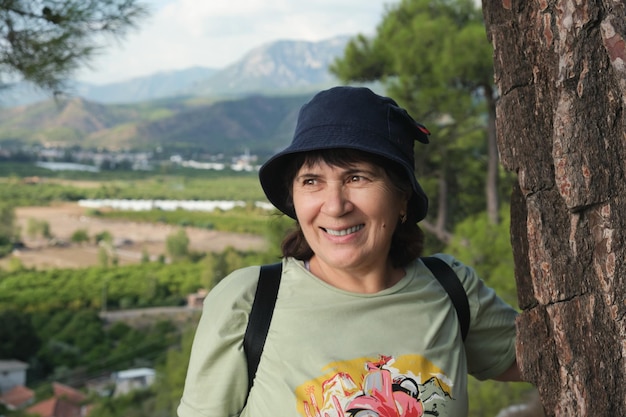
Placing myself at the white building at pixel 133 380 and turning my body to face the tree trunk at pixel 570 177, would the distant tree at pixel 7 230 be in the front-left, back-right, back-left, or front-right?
back-right

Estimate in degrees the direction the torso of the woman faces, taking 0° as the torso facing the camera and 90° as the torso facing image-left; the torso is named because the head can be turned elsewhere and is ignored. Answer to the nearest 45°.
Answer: approximately 0°

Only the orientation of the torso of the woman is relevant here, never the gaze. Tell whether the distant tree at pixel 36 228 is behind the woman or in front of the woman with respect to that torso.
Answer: behind

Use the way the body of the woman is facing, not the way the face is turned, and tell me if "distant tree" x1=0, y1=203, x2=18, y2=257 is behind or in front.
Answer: behind

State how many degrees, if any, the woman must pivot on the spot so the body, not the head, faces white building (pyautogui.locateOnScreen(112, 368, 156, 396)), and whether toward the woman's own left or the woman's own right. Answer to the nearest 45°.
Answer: approximately 180°

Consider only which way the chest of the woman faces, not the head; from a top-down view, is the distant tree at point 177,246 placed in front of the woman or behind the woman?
behind
